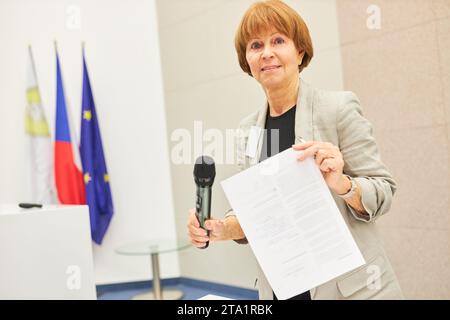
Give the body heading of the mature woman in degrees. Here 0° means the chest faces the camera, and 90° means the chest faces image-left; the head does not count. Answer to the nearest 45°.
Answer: approximately 45°

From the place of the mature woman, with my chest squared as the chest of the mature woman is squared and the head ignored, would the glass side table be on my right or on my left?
on my right

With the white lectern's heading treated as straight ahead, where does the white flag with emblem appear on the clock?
The white flag with emblem is roughly at 6 o'clock from the white lectern.

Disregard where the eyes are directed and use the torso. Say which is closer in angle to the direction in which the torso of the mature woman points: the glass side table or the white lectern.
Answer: the white lectern

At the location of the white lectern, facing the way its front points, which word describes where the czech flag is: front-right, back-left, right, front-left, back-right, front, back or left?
back

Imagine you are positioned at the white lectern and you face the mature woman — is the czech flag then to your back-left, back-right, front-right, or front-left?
back-left

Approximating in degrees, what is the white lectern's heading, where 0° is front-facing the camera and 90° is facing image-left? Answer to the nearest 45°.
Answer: approximately 0°

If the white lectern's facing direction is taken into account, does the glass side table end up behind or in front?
behind

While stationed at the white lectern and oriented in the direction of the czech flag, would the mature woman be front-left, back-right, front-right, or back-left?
back-right

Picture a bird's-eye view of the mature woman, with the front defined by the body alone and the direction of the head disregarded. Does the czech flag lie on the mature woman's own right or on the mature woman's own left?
on the mature woman's own right

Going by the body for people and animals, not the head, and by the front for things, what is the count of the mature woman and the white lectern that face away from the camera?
0

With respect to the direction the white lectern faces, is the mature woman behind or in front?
in front
